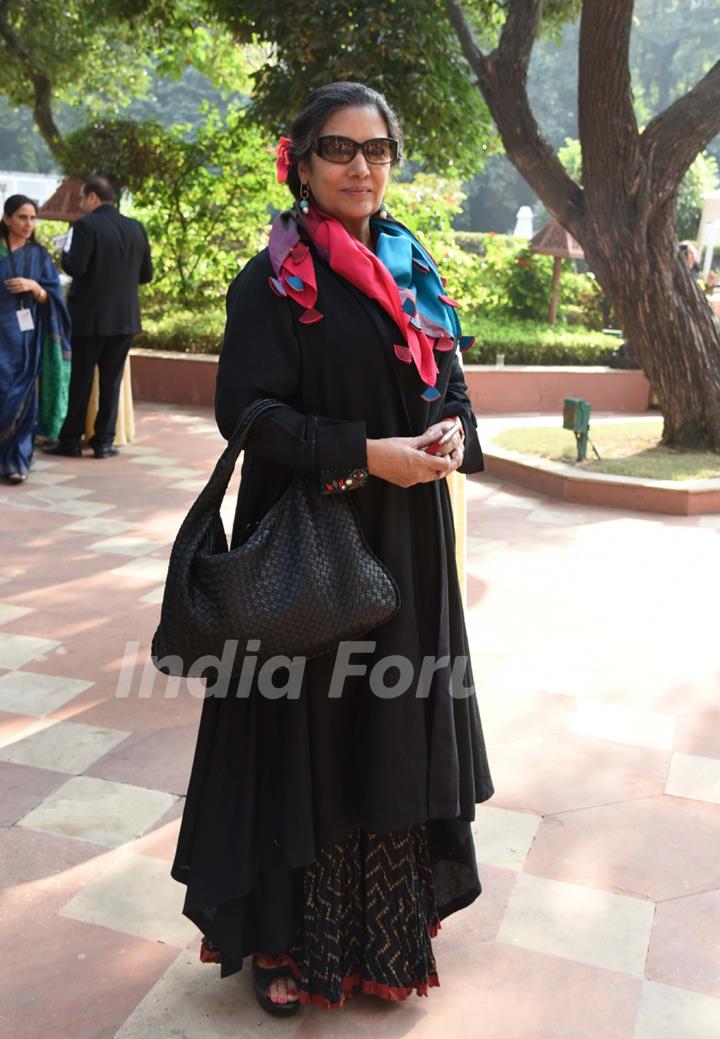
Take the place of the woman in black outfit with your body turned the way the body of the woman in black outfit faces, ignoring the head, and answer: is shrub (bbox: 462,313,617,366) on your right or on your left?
on your left

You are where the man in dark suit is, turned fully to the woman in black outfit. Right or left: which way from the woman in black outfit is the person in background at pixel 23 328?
right

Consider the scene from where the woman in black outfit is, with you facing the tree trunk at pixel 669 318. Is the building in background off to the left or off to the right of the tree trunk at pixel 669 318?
left

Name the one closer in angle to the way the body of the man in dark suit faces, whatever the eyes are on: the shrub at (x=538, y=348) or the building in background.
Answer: the building in background

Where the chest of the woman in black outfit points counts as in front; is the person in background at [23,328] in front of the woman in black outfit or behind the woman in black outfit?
behind

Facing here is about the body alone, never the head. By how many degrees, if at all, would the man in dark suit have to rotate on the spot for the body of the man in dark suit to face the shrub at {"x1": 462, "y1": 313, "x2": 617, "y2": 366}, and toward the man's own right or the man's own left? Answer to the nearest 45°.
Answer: approximately 90° to the man's own right

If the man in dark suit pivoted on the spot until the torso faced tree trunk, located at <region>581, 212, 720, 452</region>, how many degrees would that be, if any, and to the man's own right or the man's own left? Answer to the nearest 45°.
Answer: approximately 135° to the man's own right

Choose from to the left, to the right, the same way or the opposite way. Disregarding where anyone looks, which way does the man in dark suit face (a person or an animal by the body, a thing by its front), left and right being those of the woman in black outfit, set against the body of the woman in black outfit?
the opposite way

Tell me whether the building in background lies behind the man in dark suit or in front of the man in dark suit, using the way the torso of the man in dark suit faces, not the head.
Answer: in front

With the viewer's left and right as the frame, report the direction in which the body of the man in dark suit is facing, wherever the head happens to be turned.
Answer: facing away from the viewer and to the left of the viewer

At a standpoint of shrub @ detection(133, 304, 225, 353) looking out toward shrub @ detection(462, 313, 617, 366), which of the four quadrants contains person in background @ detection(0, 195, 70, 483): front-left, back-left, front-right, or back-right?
back-right

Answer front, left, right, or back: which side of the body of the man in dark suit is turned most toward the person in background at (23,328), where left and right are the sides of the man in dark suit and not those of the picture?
left

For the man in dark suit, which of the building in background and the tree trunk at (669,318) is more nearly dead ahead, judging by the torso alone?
the building in background

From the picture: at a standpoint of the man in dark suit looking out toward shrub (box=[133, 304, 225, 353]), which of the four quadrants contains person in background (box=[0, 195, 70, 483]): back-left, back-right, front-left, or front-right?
back-left
